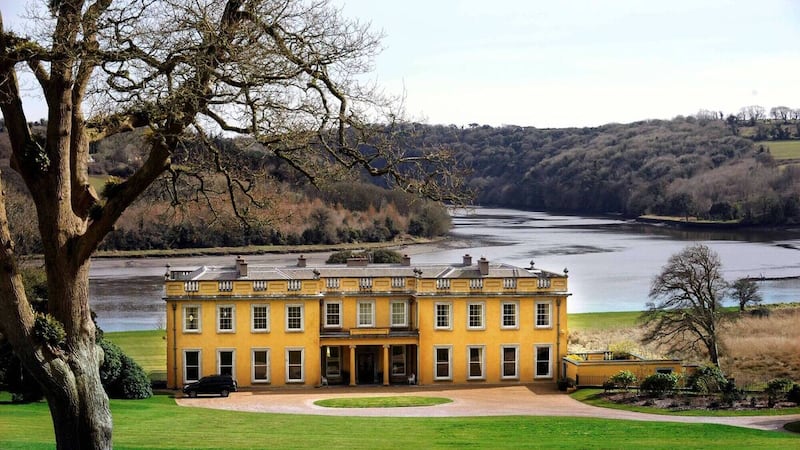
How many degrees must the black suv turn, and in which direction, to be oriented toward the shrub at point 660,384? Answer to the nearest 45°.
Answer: approximately 180°

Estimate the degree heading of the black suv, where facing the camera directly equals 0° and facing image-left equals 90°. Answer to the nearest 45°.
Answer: approximately 90°

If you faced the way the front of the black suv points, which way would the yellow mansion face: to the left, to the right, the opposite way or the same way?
to the left

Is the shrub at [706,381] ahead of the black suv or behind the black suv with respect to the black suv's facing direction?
behind

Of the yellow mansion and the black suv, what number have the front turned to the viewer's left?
1

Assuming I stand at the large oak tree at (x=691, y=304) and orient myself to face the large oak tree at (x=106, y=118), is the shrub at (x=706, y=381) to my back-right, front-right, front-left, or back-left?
front-left

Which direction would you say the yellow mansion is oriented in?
toward the camera

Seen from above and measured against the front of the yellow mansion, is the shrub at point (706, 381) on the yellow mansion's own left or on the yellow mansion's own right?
on the yellow mansion's own left

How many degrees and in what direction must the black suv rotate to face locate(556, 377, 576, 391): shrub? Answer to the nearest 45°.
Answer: approximately 180°

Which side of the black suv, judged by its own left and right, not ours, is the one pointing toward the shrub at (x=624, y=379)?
back

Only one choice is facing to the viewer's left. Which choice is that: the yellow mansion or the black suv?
the black suv

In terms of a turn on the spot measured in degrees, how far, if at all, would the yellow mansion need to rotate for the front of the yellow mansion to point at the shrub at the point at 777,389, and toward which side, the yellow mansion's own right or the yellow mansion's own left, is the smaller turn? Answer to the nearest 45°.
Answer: approximately 45° to the yellow mansion's own left

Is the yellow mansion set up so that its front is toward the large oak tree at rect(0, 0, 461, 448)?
yes

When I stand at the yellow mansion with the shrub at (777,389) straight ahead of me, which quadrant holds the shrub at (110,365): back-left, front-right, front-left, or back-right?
back-right

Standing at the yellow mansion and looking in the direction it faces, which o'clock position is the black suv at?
The black suv is roughly at 2 o'clock from the yellow mansion.
